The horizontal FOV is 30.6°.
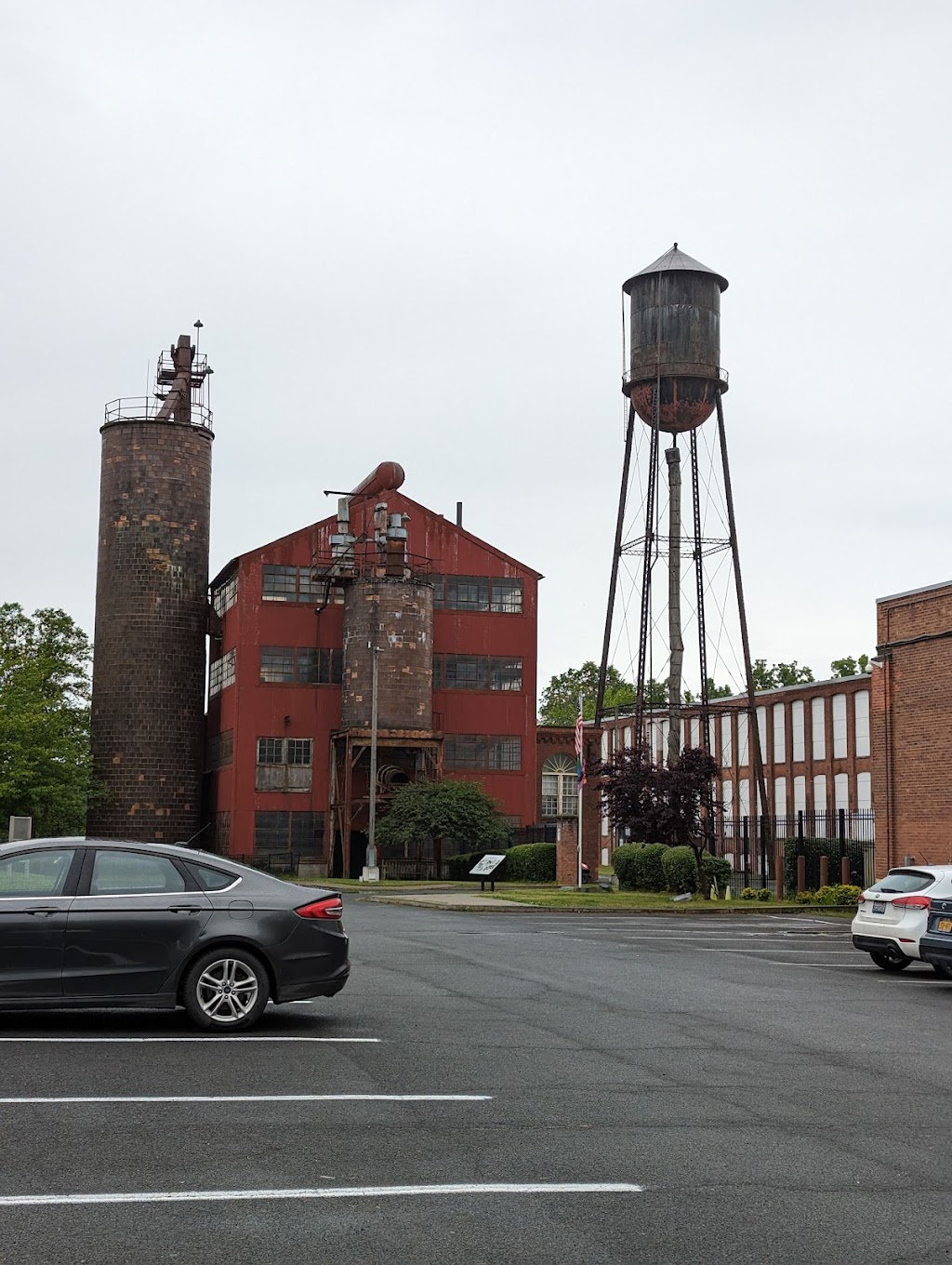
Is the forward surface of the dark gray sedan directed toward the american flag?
no

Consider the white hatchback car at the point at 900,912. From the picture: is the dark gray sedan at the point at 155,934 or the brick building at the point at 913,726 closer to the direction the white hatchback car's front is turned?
the brick building

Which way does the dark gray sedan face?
to the viewer's left

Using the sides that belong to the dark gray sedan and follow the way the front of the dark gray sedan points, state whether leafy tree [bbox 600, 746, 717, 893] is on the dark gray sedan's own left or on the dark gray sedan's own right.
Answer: on the dark gray sedan's own right

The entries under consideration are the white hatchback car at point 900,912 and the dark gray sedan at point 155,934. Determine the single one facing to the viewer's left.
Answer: the dark gray sedan

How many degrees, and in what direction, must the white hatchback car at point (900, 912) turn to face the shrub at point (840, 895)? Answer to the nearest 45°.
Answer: approximately 45° to its left

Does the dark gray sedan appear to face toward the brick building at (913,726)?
no

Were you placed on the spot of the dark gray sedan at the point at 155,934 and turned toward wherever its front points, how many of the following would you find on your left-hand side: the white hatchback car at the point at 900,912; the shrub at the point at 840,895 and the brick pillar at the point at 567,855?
0

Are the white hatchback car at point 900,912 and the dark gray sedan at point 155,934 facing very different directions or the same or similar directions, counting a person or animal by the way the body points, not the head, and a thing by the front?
very different directions

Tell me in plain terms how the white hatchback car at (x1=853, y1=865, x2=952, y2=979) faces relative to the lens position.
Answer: facing away from the viewer and to the right of the viewer

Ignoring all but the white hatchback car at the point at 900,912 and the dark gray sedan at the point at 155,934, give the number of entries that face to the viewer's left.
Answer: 1

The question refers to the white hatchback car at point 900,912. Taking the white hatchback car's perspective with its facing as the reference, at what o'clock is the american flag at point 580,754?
The american flag is roughly at 10 o'clock from the white hatchback car.

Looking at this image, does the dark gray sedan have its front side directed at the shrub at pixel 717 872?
no
